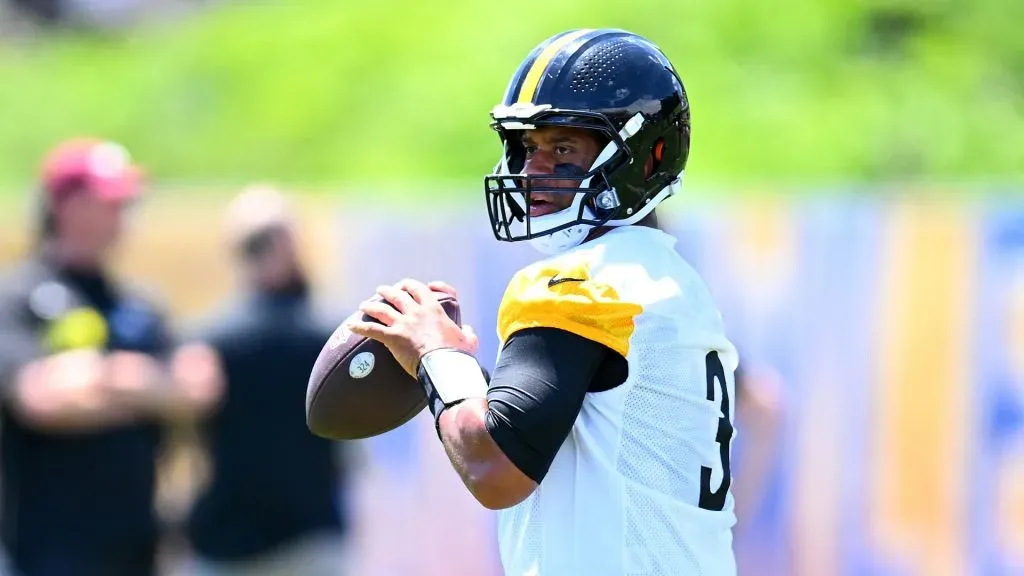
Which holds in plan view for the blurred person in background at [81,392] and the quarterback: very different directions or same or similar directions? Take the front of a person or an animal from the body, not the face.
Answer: very different directions

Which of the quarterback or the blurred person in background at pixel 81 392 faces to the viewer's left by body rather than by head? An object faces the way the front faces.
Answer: the quarterback

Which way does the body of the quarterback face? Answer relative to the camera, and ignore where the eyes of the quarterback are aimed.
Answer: to the viewer's left

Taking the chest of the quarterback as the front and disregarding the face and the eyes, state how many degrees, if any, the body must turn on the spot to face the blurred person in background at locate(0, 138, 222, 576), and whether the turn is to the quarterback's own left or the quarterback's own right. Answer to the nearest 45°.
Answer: approximately 45° to the quarterback's own right

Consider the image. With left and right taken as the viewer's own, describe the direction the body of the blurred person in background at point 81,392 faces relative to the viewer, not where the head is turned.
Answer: facing the viewer and to the right of the viewer

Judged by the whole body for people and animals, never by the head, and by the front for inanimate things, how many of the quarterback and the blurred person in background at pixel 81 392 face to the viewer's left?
1
